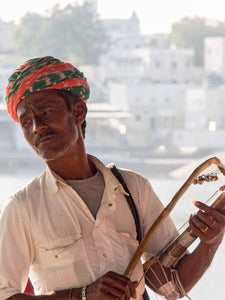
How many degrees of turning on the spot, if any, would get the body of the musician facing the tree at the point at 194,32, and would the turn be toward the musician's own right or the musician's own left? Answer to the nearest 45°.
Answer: approximately 180°

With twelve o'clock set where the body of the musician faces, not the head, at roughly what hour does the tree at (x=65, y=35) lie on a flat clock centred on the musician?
The tree is roughly at 6 o'clock from the musician.

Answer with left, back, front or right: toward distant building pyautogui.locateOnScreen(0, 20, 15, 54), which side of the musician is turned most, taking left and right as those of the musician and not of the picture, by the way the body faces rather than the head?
back

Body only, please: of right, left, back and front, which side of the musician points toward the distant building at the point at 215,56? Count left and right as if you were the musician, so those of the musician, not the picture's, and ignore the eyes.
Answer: back

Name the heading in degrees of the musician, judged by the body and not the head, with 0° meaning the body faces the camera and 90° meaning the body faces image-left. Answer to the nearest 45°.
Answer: approximately 0°

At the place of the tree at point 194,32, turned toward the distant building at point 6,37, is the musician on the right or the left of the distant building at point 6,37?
left
